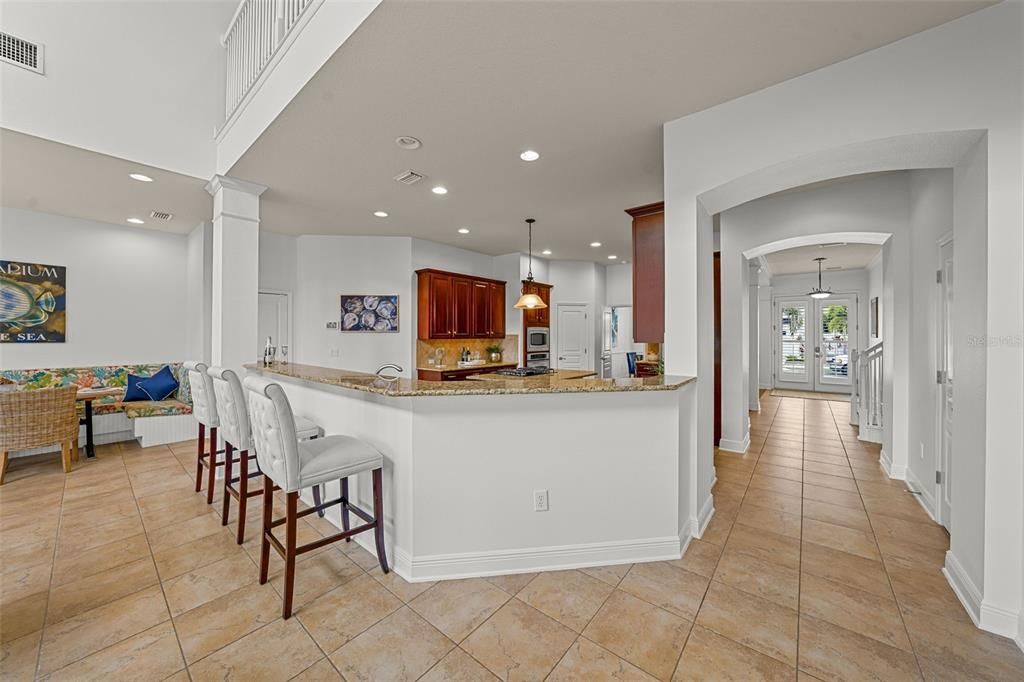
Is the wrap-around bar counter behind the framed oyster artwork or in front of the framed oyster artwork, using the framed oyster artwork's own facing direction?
in front

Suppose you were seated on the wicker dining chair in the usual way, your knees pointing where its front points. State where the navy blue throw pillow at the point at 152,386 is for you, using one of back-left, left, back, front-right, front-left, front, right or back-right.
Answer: front-right

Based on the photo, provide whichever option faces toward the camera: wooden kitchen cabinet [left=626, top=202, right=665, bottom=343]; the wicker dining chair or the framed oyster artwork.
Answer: the framed oyster artwork

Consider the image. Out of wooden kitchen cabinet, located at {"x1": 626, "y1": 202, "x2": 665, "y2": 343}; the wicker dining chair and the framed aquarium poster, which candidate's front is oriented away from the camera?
the wicker dining chair

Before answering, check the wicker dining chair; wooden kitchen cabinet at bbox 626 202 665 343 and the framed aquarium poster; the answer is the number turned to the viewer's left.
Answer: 1

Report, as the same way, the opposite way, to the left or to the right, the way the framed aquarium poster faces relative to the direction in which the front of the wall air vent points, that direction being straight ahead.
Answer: the same way

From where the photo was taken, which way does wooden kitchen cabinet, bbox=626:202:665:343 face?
to the viewer's left

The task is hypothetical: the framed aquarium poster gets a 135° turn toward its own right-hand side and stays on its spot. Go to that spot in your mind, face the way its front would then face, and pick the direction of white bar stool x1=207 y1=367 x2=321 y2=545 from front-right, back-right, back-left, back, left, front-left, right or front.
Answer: left

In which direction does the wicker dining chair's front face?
away from the camera

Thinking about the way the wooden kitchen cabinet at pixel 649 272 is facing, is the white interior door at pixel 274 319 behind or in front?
in front

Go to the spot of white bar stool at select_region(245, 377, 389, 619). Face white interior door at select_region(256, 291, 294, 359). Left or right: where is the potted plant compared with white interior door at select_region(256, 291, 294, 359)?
right

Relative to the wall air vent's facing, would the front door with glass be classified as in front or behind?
in front

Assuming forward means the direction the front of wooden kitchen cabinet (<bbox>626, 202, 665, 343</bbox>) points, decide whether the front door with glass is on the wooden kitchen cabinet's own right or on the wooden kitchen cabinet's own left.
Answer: on the wooden kitchen cabinet's own right

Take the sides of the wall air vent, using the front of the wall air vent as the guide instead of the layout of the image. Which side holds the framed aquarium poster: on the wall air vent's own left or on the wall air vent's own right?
on the wall air vent's own left

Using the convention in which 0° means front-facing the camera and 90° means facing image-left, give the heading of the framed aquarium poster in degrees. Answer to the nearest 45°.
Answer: approximately 315°

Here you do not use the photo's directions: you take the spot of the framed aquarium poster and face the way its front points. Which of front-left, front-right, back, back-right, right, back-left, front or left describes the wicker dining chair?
front-right

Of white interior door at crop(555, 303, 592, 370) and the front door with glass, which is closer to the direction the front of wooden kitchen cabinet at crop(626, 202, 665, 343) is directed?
the white interior door

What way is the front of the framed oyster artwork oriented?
toward the camera

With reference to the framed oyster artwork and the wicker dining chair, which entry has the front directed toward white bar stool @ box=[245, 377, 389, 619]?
the framed oyster artwork
